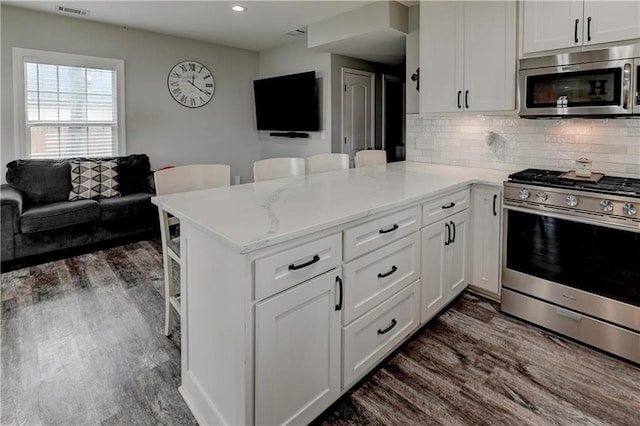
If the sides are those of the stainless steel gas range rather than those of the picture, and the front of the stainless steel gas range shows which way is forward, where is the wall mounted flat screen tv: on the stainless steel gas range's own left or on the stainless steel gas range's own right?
on the stainless steel gas range's own right

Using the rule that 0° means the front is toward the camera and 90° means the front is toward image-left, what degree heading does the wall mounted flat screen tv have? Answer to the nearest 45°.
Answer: approximately 45°

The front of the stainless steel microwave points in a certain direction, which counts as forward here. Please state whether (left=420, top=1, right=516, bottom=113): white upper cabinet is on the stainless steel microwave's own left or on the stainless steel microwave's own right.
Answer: on the stainless steel microwave's own right

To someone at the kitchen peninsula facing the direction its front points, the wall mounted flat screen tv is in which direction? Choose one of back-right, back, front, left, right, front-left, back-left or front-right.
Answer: back-left

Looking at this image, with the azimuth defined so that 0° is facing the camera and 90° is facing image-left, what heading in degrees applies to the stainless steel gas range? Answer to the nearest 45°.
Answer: approximately 45°

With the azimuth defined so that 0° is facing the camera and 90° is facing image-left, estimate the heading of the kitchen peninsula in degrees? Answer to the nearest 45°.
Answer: approximately 315°
